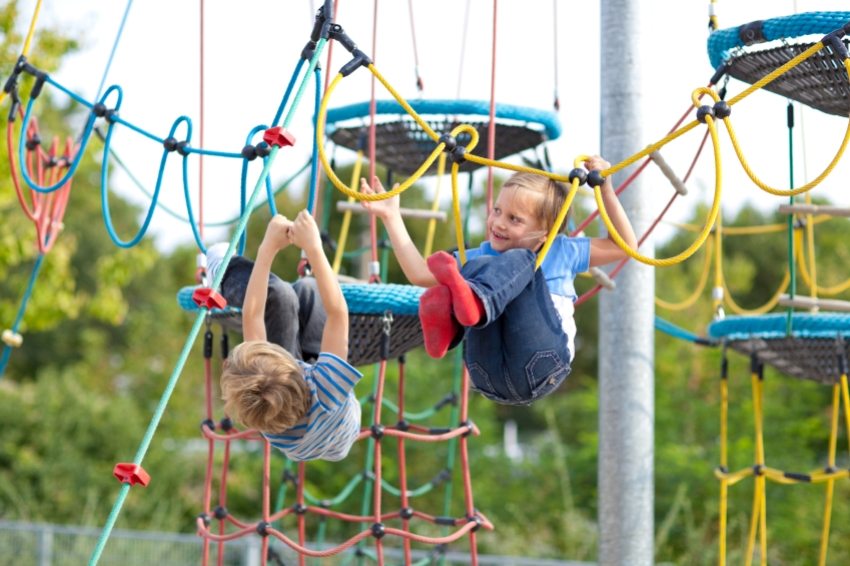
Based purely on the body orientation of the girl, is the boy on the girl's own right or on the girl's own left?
on the girl's own right

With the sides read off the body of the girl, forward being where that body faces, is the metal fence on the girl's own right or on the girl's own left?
on the girl's own right

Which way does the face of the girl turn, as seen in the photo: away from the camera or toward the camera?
toward the camera

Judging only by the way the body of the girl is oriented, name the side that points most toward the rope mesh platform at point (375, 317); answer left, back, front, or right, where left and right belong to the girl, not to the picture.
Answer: right

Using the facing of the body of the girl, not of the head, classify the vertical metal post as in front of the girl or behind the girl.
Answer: behind

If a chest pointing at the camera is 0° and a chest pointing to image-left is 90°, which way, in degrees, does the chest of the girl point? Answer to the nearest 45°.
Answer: approximately 45°
